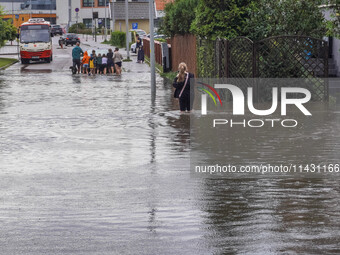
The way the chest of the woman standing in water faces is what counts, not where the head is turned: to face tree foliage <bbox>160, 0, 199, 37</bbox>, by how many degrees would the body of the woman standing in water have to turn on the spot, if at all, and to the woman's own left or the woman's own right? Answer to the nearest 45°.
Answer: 0° — they already face it

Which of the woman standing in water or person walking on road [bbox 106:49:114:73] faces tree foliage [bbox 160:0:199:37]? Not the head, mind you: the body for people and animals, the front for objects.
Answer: the woman standing in water

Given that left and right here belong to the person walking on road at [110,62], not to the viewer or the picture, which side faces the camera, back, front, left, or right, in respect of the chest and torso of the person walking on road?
back

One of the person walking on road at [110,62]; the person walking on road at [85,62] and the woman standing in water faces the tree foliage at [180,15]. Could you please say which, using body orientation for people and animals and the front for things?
the woman standing in water

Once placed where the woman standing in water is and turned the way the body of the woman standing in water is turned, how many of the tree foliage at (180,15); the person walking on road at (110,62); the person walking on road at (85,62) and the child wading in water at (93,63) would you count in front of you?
4
